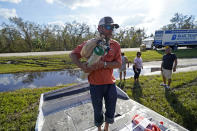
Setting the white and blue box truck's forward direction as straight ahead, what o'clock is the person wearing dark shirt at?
The person wearing dark shirt is roughly at 9 o'clock from the white and blue box truck.

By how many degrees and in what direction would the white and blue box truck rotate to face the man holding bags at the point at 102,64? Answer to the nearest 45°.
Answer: approximately 90° to its left

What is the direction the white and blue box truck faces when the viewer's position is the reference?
facing to the left of the viewer

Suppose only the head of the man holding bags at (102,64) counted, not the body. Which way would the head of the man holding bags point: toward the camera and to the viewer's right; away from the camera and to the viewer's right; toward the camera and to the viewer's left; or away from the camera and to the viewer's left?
toward the camera and to the viewer's right
